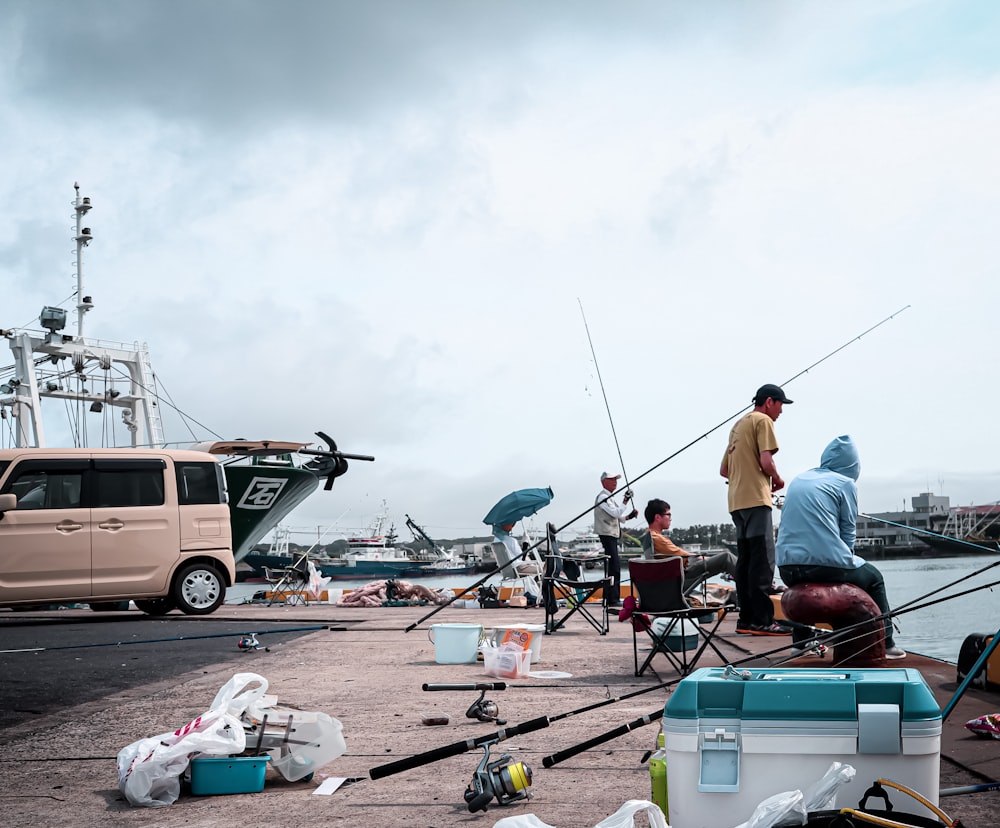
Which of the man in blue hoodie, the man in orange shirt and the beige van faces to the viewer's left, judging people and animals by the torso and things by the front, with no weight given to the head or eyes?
the beige van

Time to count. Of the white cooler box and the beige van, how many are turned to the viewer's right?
0

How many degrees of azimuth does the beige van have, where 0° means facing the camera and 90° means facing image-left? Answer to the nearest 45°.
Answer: approximately 90°

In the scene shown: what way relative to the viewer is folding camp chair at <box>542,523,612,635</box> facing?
to the viewer's right

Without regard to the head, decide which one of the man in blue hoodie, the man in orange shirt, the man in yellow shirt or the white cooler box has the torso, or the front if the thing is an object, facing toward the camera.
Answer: the white cooler box

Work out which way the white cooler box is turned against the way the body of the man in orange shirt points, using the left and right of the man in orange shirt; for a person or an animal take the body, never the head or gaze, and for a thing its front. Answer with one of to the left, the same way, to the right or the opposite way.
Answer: to the right

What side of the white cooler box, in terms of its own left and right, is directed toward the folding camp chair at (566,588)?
back

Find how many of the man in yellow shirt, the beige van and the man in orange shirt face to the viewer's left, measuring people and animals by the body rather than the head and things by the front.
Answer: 1

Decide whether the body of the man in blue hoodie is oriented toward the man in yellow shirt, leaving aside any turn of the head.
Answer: no

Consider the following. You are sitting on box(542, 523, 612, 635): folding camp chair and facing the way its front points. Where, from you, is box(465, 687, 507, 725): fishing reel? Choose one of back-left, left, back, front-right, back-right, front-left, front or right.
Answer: right

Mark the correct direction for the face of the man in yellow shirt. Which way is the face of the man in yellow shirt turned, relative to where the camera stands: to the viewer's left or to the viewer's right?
to the viewer's right

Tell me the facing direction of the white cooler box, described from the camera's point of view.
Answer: facing the viewer

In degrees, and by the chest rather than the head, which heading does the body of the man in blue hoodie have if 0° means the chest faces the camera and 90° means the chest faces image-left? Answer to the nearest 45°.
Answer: approximately 225°
